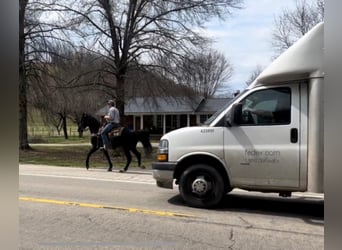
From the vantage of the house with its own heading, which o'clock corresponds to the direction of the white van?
The white van is roughly at 12 o'clock from the house.

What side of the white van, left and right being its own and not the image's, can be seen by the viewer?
left

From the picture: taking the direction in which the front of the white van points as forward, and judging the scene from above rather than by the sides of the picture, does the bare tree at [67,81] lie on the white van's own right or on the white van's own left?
on the white van's own right

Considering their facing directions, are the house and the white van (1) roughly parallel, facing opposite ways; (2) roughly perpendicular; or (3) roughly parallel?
roughly perpendicular

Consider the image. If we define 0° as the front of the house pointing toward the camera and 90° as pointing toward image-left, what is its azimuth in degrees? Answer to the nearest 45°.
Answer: approximately 0°

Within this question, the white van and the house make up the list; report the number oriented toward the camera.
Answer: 1

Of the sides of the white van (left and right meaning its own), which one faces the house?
right
